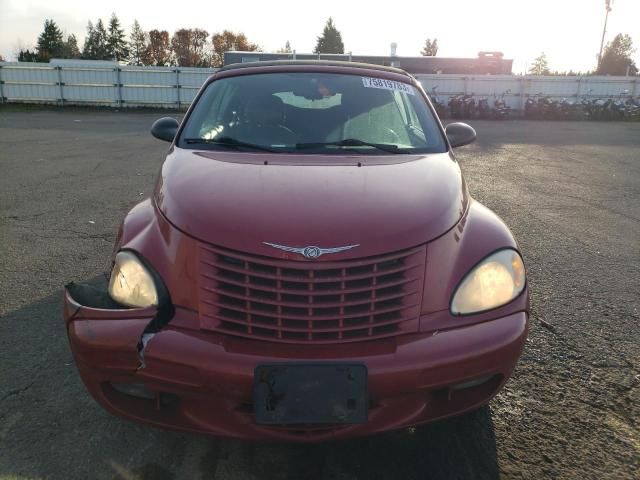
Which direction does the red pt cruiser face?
toward the camera

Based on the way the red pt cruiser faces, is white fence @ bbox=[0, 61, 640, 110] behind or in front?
behind
